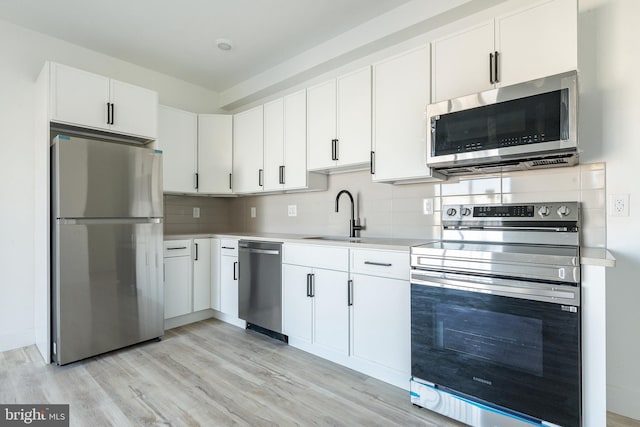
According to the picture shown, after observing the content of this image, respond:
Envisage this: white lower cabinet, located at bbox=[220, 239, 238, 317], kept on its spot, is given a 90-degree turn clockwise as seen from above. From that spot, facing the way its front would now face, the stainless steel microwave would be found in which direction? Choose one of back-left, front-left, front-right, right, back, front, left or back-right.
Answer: back

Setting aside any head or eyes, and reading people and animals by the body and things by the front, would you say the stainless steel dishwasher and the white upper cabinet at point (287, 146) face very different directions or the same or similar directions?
same or similar directions

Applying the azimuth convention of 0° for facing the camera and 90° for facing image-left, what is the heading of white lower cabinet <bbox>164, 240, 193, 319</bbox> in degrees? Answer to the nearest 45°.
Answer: approximately 315°

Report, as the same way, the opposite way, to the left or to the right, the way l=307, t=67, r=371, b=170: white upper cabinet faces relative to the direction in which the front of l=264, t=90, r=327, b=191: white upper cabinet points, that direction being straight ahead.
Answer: the same way

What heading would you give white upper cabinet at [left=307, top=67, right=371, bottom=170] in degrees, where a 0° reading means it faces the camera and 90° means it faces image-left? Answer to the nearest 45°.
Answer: approximately 45°

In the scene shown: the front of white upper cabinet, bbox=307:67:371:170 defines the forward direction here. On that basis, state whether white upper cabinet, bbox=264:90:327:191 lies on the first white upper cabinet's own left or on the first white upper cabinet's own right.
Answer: on the first white upper cabinet's own right

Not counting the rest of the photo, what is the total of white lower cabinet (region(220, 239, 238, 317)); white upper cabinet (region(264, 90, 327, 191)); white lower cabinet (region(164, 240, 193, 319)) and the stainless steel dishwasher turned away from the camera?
0

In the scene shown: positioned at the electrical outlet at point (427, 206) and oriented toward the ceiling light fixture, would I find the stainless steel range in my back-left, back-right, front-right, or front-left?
back-left

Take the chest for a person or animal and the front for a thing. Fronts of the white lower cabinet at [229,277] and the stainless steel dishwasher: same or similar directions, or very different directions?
same or similar directions

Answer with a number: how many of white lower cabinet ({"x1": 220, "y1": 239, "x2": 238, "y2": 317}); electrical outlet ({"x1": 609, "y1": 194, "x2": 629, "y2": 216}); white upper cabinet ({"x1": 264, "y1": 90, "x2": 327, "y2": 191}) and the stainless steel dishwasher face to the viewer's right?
0

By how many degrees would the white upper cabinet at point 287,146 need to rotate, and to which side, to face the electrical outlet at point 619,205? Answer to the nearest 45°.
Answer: approximately 90° to its left

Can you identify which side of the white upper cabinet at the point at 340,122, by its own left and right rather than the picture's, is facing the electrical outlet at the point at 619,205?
left

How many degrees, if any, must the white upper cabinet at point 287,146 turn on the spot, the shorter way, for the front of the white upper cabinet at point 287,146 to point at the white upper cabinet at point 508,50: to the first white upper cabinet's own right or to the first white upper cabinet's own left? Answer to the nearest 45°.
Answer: approximately 90° to the first white upper cabinet's own left

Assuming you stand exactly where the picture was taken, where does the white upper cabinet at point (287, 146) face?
facing the viewer and to the left of the viewer
